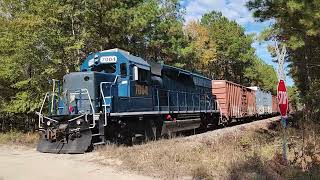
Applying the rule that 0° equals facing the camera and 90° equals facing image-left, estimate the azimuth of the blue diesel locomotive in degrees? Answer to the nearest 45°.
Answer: approximately 45°

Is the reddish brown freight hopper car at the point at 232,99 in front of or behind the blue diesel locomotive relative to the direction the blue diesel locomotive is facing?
behind
